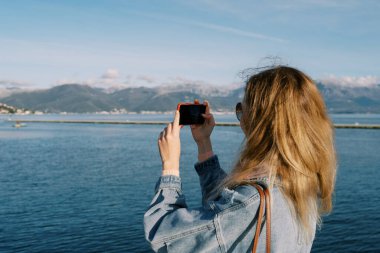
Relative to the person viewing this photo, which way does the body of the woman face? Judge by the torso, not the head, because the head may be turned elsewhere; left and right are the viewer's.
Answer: facing away from the viewer and to the left of the viewer

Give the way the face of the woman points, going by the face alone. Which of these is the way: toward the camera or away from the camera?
away from the camera
